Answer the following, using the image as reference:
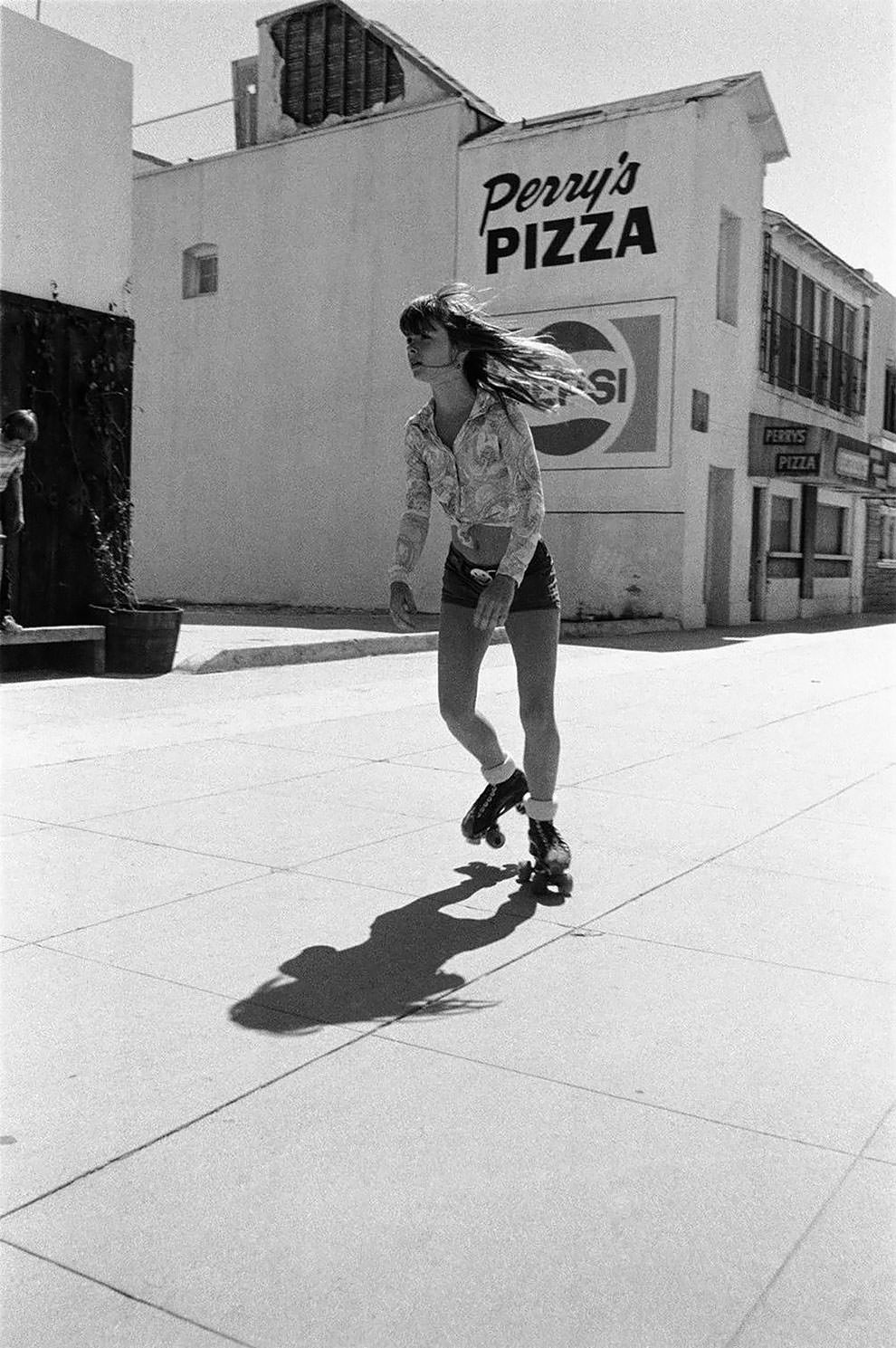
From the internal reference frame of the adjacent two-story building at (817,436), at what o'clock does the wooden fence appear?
The wooden fence is roughly at 2 o'clock from the adjacent two-story building.
